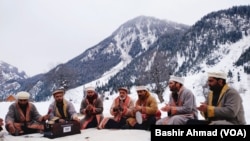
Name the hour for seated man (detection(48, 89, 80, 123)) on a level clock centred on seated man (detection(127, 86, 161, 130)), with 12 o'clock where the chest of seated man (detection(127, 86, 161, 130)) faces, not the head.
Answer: seated man (detection(48, 89, 80, 123)) is roughly at 2 o'clock from seated man (detection(127, 86, 161, 130)).

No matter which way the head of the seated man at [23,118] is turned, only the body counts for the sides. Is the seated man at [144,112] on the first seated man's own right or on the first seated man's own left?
on the first seated man's own left

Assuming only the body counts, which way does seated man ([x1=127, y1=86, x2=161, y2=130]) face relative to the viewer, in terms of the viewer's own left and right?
facing the viewer and to the left of the viewer

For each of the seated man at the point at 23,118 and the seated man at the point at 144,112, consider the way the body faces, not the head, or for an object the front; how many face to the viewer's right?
0

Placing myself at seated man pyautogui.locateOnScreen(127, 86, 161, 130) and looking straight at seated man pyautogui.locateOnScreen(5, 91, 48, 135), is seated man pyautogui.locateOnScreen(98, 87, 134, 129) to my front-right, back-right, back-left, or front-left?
front-right

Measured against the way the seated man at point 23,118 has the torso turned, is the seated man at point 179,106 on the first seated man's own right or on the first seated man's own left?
on the first seated man's own left

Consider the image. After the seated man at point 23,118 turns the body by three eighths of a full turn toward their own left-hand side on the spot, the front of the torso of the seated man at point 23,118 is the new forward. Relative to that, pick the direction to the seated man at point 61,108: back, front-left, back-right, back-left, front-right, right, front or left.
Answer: front-right

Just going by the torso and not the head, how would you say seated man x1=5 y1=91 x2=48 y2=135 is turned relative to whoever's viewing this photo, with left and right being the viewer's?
facing the viewer

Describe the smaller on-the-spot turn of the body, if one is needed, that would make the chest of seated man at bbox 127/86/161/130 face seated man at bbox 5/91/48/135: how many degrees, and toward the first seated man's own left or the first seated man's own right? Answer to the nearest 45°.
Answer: approximately 45° to the first seated man's own right

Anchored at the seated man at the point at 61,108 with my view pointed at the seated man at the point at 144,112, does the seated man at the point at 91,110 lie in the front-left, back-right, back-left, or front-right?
front-left

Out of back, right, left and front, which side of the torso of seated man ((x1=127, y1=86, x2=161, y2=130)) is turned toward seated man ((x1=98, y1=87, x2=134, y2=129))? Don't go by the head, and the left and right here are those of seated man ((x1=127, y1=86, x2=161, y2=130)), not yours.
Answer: right

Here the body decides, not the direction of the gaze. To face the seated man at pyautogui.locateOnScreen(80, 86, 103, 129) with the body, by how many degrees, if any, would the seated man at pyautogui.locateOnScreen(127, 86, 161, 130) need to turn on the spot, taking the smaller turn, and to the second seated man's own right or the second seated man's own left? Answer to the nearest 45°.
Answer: approximately 90° to the second seated man's own right
